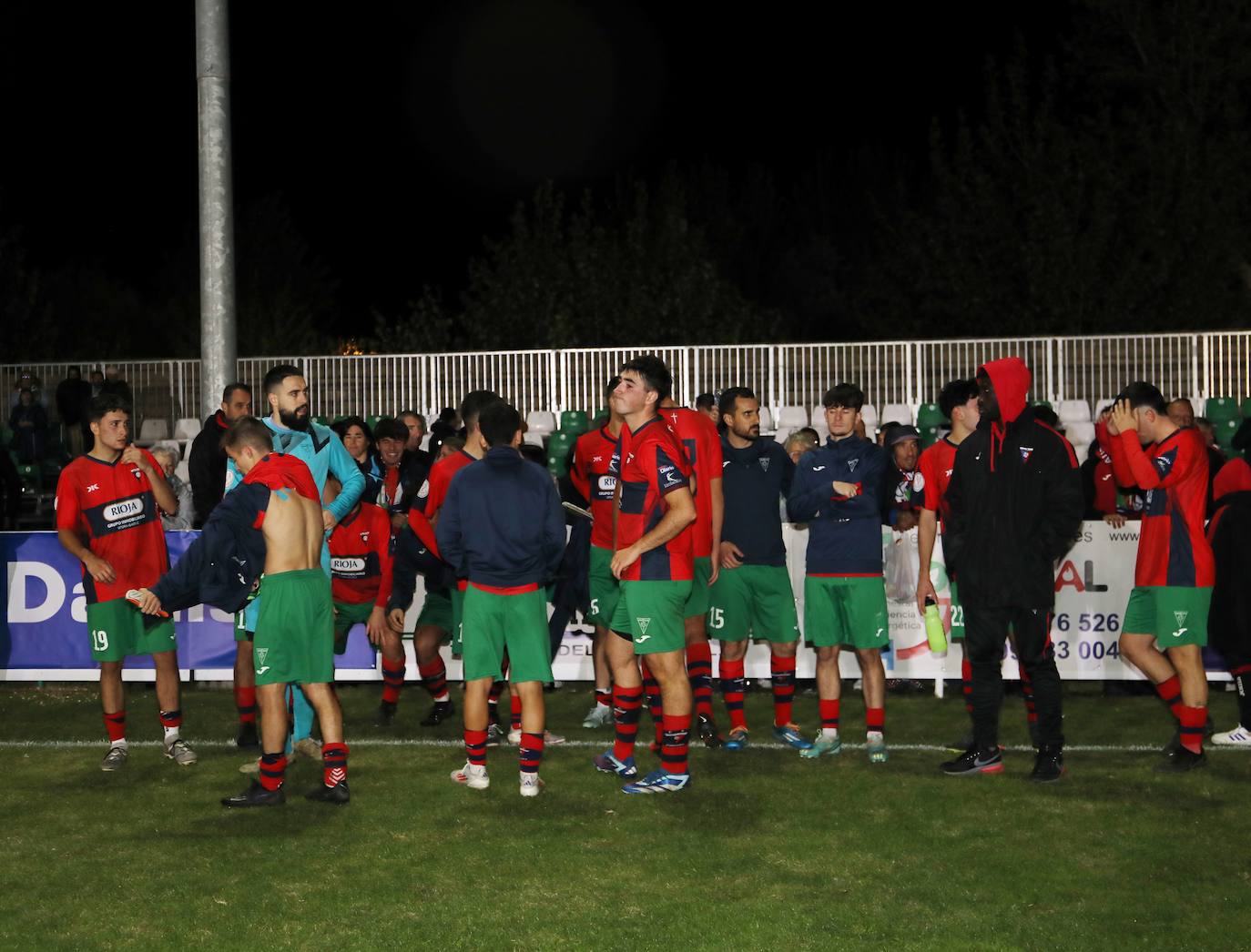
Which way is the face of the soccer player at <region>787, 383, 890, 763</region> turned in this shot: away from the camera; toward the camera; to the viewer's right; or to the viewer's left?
toward the camera

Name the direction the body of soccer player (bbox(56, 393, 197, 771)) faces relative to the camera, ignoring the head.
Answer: toward the camera

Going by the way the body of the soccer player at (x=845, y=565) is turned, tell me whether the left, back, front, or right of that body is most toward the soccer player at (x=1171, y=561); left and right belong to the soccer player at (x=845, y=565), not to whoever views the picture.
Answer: left

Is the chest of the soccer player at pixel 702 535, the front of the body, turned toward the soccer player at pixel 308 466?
no

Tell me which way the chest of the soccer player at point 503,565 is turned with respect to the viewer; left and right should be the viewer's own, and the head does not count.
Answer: facing away from the viewer

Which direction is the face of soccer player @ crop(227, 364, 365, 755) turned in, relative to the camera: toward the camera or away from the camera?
toward the camera

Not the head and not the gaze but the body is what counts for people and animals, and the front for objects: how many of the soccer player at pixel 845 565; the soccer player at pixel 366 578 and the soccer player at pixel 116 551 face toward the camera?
3

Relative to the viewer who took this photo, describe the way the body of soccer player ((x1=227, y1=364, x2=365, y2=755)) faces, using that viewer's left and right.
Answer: facing the viewer and to the right of the viewer

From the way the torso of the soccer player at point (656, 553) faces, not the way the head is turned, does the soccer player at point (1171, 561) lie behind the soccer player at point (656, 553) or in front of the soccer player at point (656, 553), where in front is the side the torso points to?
behind

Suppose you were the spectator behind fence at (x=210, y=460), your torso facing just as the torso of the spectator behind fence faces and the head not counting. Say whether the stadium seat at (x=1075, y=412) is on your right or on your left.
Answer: on your left

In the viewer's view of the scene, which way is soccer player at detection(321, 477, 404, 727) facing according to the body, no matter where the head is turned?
toward the camera
